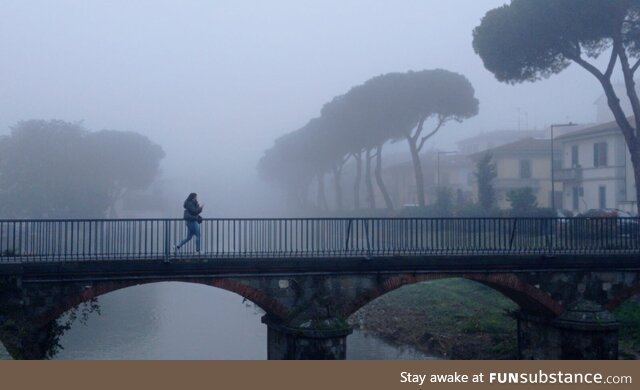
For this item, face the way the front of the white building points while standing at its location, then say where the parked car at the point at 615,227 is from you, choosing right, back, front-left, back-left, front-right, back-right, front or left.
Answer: front-left

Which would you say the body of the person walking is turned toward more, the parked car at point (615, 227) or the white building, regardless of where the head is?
the parked car

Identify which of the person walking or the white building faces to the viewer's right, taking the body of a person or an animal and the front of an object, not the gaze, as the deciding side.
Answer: the person walking

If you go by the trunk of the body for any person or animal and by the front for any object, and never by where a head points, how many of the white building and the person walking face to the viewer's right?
1

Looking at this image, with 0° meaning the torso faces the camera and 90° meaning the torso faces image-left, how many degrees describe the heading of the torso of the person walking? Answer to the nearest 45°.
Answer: approximately 270°

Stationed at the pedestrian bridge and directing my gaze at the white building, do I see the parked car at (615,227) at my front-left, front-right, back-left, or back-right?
front-right

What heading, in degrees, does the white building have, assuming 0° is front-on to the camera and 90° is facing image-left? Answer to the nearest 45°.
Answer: approximately 45°

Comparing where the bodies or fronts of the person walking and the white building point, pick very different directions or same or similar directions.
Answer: very different directions

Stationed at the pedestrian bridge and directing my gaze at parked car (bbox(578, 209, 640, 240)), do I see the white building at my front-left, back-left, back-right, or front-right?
front-left

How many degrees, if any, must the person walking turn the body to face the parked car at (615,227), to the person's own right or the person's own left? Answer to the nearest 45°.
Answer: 0° — they already face it
